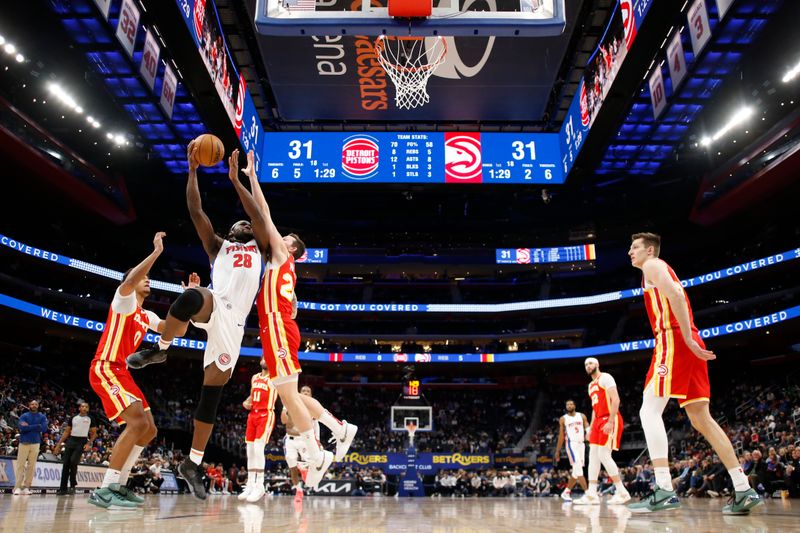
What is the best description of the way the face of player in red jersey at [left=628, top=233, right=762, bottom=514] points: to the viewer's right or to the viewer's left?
to the viewer's left

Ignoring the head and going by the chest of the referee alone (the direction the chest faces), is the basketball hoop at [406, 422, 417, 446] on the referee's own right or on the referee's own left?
on the referee's own left

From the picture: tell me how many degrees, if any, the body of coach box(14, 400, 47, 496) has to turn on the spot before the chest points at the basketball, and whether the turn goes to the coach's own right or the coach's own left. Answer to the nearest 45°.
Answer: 0° — they already face it

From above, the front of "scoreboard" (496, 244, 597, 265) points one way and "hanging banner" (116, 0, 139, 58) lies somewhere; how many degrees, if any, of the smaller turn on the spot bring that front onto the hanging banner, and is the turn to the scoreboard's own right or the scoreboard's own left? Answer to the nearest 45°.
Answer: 0° — it already faces it

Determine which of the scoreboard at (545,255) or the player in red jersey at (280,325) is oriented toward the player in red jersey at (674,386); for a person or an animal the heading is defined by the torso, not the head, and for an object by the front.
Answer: the scoreboard

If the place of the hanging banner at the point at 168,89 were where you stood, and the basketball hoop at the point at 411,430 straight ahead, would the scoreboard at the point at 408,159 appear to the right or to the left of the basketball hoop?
right

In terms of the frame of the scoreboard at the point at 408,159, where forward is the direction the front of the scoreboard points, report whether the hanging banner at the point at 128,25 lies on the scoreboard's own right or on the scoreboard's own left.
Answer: on the scoreboard's own right
